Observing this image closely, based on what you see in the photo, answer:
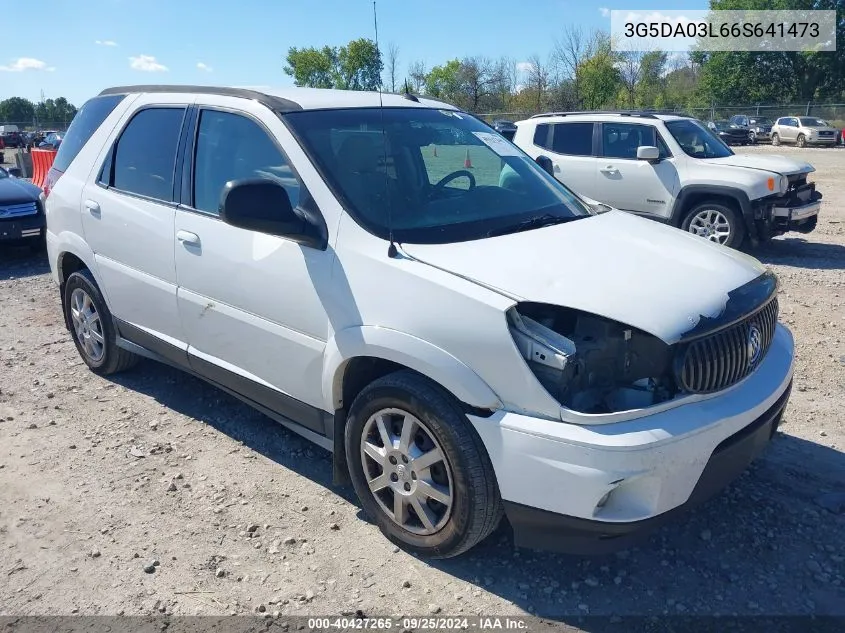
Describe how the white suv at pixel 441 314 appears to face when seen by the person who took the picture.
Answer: facing the viewer and to the right of the viewer

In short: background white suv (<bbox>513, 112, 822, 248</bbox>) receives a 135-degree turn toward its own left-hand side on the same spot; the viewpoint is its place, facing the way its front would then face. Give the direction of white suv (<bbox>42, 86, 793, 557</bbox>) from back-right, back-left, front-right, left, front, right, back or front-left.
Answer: back

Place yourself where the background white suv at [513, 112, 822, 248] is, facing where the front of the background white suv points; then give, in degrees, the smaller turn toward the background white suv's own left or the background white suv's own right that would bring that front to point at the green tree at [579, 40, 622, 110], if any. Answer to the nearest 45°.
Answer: approximately 135° to the background white suv's own left

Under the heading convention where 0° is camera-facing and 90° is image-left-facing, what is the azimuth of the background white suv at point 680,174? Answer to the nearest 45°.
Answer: approximately 315°

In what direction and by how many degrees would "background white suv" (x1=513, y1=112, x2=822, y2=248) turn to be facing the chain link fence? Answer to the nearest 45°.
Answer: approximately 135° to its left

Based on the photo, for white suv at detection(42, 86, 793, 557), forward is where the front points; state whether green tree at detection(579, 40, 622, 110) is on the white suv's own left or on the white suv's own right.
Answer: on the white suv's own left

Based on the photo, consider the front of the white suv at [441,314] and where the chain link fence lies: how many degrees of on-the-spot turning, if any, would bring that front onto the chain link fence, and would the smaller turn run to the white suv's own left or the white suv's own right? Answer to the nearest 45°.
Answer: approximately 90° to the white suv's own left
